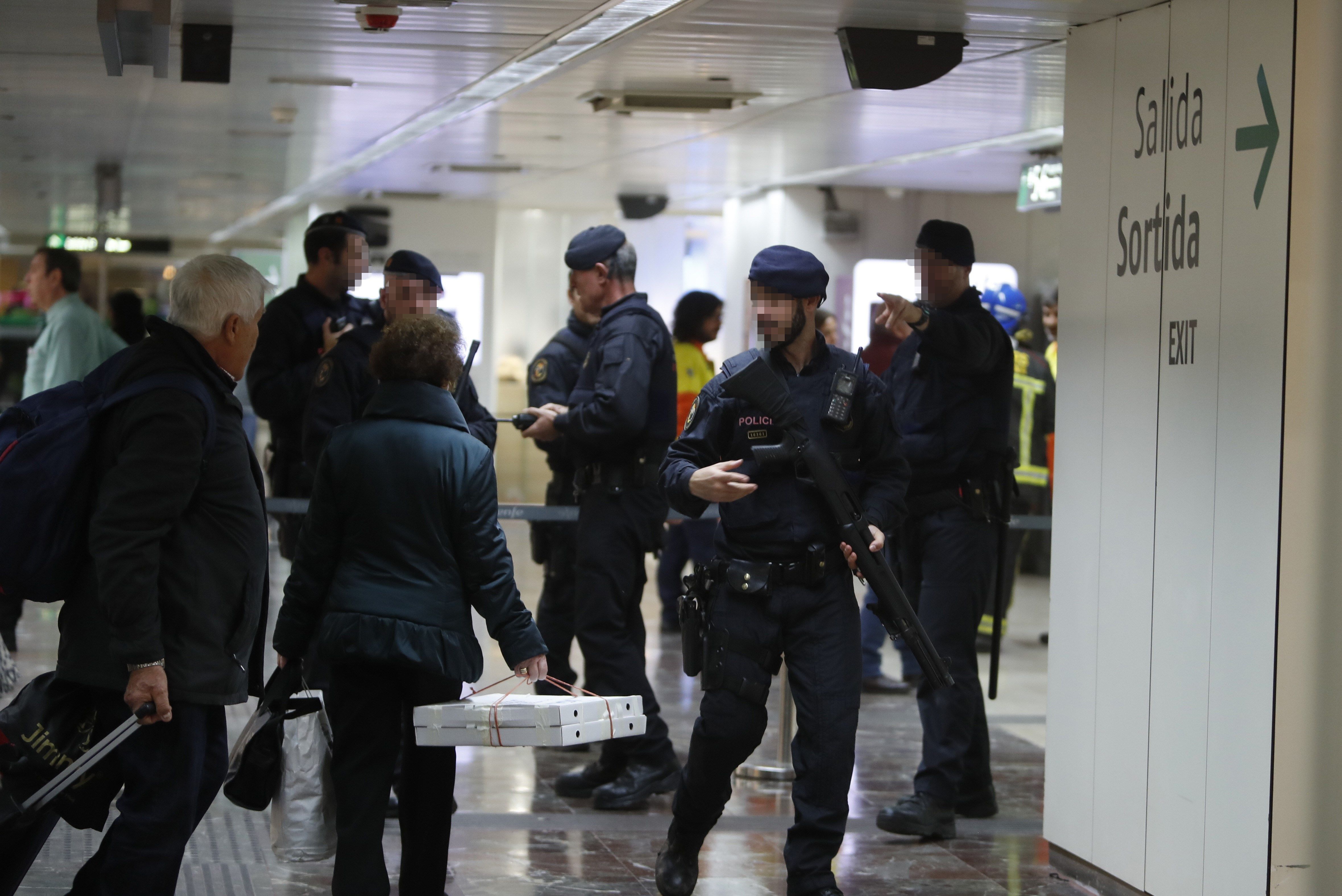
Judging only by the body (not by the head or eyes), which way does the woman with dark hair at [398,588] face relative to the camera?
away from the camera

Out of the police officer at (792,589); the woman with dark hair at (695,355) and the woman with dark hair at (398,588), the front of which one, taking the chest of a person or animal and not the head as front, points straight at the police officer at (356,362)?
the woman with dark hair at (398,588)

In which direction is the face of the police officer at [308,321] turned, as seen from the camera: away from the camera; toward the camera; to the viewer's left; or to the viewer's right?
to the viewer's right

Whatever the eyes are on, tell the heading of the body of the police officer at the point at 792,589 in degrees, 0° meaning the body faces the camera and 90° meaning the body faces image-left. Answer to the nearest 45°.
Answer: approximately 0°
